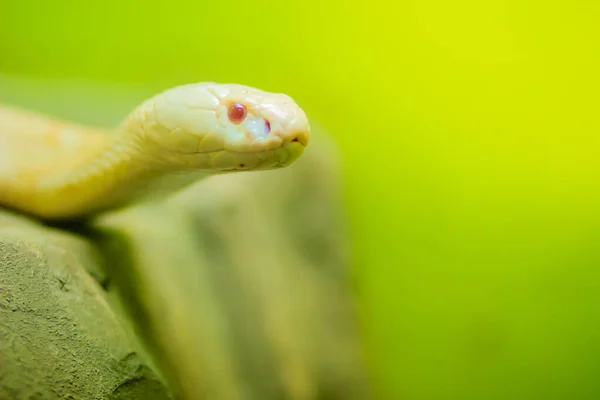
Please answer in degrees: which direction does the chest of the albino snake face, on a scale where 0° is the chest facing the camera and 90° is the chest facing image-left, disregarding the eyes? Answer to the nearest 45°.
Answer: approximately 270°
